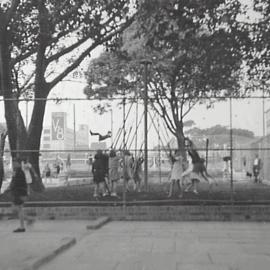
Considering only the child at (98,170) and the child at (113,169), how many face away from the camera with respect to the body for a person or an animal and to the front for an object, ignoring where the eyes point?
2

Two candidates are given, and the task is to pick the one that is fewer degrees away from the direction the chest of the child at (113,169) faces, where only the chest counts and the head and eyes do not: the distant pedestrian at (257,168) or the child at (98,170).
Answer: the distant pedestrian

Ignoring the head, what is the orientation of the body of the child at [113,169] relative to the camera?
away from the camera

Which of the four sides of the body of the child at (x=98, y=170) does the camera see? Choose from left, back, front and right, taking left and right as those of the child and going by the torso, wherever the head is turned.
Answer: back

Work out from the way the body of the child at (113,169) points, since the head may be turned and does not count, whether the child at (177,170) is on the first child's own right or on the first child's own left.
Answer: on the first child's own right

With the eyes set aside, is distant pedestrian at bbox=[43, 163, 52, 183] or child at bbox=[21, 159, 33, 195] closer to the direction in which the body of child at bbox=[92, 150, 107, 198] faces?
the distant pedestrian

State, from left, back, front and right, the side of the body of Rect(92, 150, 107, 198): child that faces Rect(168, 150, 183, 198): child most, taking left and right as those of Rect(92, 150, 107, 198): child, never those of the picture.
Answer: right
